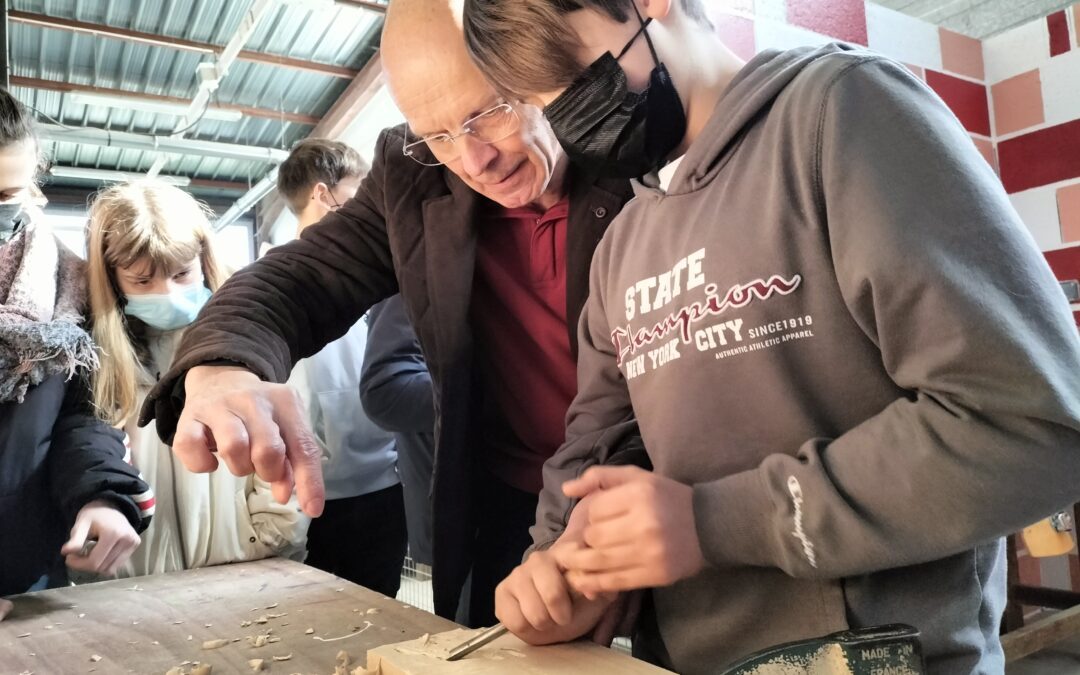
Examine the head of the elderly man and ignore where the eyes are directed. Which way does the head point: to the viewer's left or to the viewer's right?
to the viewer's right

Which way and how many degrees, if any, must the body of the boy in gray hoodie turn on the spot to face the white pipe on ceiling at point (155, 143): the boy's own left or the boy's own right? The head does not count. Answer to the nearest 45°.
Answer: approximately 90° to the boy's own right

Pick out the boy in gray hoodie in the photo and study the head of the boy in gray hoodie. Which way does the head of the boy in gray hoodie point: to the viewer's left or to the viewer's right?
to the viewer's left

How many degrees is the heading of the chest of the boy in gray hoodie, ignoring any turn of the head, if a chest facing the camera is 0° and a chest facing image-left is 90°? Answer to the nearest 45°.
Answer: approximately 45°

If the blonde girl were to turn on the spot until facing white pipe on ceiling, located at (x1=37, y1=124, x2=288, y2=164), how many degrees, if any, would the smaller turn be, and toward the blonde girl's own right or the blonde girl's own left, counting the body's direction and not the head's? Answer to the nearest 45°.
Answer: approximately 135° to the blonde girl's own left

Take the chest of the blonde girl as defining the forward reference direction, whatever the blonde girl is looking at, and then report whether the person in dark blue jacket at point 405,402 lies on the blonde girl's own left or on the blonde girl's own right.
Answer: on the blonde girl's own left

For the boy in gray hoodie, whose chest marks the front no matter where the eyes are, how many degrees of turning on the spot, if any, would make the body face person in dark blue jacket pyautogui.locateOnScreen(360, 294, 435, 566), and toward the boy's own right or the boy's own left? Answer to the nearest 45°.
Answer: approximately 90° to the boy's own right

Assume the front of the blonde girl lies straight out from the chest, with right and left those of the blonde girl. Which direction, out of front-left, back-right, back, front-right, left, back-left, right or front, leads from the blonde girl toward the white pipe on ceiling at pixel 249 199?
back-left
